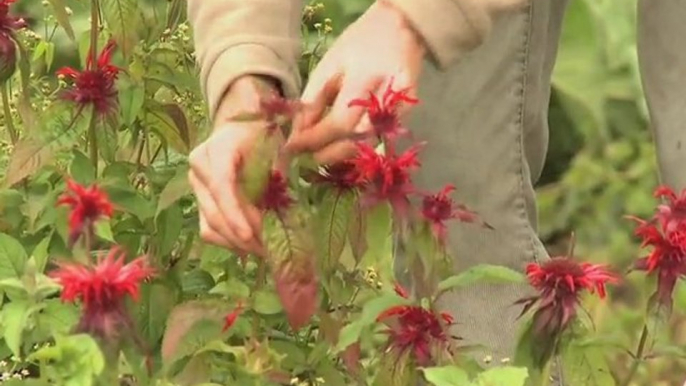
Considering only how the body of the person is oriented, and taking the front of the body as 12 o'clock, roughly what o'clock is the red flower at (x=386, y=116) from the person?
The red flower is roughly at 11 o'clock from the person.

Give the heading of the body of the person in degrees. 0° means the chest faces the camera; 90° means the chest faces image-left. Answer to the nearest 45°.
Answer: approximately 45°

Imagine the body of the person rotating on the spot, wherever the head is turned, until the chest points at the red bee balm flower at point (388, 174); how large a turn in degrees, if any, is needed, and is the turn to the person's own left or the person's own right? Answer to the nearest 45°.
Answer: approximately 45° to the person's own left

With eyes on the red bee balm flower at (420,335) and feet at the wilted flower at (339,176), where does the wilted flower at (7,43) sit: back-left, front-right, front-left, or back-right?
back-right

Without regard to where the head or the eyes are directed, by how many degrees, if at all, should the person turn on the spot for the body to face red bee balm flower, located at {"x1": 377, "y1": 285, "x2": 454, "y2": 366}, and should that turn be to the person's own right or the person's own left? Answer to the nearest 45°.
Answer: approximately 45° to the person's own left
